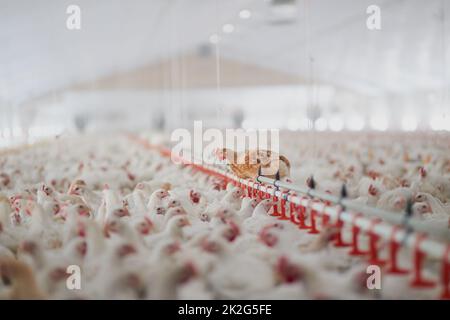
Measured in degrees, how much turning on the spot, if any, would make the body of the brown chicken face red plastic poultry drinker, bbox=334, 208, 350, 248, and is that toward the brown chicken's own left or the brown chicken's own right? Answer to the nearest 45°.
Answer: approximately 90° to the brown chicken's own left

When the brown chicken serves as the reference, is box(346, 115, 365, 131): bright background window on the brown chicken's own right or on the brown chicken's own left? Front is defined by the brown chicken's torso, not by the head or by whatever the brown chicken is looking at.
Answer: on the brown chicken's own right

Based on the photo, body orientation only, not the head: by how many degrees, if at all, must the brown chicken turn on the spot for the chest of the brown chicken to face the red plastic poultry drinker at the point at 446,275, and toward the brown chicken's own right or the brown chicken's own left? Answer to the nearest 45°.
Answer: approximately 90° to the brown chicken's own left

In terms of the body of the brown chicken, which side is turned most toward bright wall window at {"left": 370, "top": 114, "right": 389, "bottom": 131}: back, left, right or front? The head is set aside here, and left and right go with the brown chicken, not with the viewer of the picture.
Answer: right

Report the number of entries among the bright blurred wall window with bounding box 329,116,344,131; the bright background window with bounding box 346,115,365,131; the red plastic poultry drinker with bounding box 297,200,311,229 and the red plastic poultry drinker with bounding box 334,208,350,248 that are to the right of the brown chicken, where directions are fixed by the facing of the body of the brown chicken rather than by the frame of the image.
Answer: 2

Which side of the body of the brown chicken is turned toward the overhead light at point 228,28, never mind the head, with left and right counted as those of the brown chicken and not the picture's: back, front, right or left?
right

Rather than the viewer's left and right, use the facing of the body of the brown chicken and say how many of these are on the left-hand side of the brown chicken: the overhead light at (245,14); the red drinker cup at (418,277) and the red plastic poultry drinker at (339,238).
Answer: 2

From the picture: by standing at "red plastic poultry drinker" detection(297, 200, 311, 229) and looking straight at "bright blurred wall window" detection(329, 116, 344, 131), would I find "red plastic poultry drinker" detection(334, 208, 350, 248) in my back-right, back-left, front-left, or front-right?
back-right

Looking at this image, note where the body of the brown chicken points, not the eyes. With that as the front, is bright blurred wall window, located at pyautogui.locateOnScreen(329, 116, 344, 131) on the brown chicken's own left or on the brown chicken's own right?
on the brown chicken's own right

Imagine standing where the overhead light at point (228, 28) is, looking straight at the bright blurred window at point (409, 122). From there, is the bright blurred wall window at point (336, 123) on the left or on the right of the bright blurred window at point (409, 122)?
left

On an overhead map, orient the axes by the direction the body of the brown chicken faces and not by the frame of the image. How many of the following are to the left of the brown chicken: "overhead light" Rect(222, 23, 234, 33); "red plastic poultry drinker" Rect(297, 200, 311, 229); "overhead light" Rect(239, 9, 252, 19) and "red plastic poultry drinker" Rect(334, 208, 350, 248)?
2

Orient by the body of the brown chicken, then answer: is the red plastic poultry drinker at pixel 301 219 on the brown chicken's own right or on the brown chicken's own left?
on the brown chicken's own left

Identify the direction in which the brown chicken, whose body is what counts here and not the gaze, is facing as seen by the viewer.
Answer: to the viewer's left

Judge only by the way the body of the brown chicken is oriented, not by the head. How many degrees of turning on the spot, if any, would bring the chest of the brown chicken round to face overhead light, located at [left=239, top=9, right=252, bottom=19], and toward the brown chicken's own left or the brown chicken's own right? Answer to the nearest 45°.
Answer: approximately 90° to the brown chicken's own right
